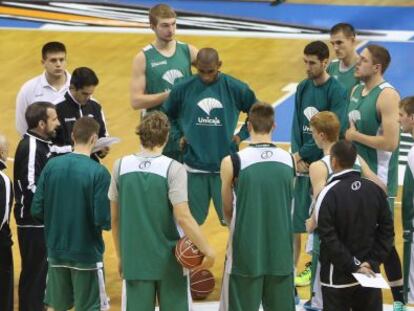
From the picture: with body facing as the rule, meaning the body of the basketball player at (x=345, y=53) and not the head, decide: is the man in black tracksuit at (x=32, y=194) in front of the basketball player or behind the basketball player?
in front

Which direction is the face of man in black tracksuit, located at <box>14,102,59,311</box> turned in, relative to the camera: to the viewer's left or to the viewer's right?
to the viewer's right

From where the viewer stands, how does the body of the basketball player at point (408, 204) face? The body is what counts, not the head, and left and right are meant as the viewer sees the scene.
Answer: facing to the left of the viewer

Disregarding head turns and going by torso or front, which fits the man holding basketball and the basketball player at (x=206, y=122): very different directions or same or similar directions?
very different directions

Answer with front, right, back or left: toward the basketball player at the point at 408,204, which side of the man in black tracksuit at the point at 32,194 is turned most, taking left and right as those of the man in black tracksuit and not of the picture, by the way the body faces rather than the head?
front

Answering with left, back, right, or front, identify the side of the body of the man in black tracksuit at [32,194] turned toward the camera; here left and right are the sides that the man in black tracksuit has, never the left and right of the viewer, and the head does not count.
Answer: right

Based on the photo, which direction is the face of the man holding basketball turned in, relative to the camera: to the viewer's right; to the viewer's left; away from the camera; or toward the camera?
away from the camera

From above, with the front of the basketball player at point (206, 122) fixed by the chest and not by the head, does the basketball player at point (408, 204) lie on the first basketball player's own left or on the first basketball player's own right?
on the first basketball player's own left

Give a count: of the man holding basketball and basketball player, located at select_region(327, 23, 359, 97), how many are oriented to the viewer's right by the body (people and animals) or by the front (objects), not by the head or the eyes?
0

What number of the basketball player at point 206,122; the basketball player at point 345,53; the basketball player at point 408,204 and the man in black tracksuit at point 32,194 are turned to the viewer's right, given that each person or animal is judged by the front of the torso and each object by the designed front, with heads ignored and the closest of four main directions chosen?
1

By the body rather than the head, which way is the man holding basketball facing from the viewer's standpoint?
away from the camera

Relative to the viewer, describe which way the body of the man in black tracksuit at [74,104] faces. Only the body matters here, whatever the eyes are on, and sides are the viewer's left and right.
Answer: facing the viewer and to the right of the viewer
